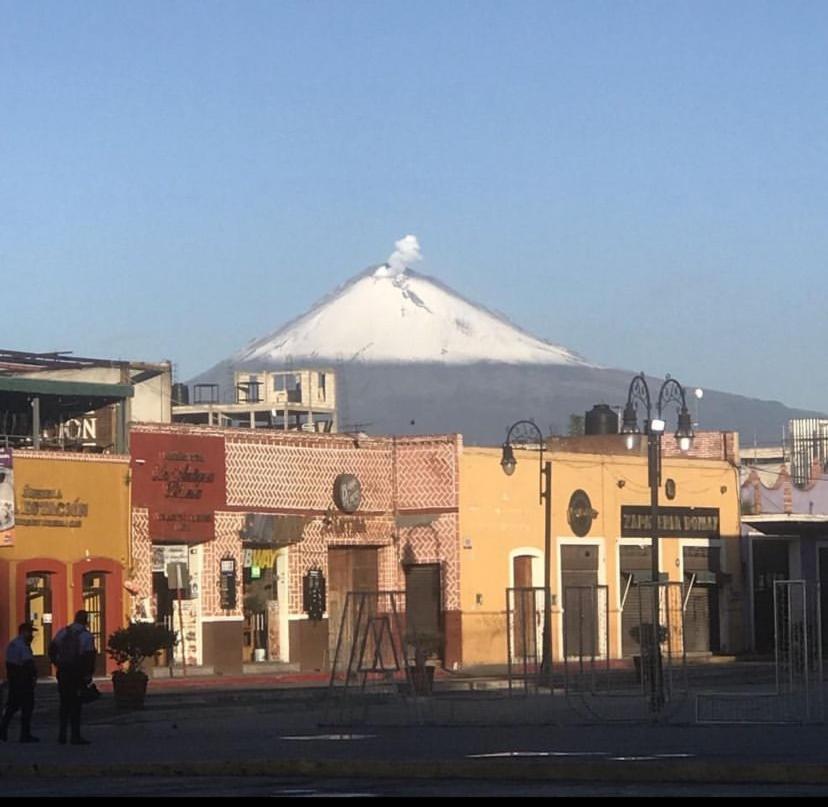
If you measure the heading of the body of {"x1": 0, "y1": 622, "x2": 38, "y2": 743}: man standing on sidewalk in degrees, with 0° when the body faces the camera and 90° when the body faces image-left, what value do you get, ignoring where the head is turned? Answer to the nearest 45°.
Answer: approximately 270°

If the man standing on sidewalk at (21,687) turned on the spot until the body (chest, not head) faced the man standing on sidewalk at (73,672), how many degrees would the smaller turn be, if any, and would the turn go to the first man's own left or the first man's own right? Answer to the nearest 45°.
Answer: approximately 45° to the first man's own right

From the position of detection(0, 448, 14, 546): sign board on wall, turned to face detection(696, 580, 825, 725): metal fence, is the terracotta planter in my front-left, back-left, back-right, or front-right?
front-right

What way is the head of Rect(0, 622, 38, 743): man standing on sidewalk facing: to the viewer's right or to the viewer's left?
to the viewer's right

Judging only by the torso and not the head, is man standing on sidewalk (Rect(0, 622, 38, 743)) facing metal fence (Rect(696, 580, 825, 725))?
yes

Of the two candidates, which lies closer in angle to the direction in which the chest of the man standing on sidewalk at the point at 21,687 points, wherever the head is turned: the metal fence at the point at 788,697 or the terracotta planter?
the metal fence

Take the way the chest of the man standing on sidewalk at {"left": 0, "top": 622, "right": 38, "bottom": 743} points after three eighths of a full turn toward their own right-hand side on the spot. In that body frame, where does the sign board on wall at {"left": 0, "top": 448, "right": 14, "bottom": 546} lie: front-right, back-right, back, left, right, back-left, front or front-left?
back-right
